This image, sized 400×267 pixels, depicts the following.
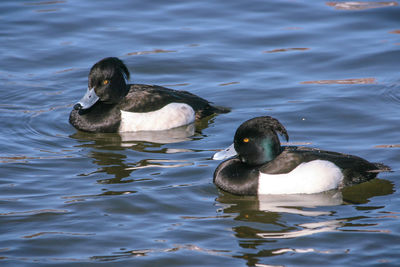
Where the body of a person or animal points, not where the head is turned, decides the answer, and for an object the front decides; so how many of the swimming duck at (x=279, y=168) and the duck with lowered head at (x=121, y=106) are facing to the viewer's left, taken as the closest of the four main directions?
2

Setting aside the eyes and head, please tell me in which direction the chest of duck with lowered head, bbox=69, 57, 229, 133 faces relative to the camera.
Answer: to the viewer's left

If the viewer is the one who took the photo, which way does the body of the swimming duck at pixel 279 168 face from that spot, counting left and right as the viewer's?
facing to the left of the viewer

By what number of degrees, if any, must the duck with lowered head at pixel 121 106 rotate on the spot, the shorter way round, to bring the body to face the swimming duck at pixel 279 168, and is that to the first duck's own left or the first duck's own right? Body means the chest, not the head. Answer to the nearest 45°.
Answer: approximately 135° to the first duck's own left

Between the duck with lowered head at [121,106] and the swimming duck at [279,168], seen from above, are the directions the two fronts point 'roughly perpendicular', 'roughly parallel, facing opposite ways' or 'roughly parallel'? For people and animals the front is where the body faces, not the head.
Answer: roughly parallel

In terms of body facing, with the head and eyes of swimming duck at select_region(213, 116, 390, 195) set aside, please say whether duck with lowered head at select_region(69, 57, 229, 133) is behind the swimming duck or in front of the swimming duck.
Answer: in front
